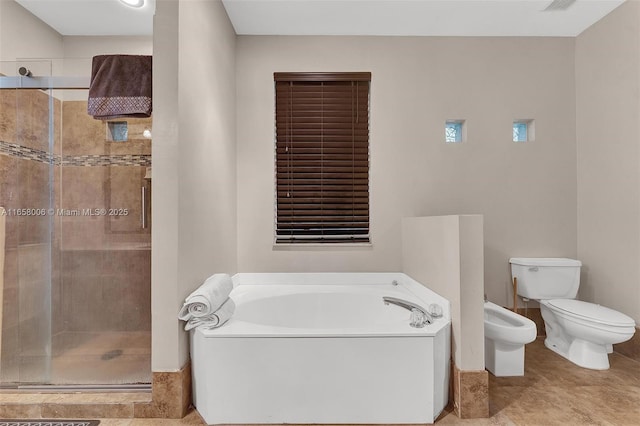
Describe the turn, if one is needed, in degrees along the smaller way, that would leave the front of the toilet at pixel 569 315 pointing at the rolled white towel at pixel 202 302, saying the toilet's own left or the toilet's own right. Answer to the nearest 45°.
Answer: approximately 90° to the toilet's own right

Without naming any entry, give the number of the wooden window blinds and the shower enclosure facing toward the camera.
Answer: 2

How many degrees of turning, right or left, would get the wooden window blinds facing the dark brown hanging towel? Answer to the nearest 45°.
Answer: approximately 45° to its right

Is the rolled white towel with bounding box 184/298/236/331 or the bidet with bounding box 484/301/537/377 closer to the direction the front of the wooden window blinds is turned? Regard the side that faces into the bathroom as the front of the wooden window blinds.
the rolled white towel

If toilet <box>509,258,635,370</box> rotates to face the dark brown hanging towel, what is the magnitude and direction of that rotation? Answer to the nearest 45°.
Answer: approximately 90° to its right

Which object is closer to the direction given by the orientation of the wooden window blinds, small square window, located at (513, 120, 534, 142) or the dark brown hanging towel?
the dark brown hanging towel
